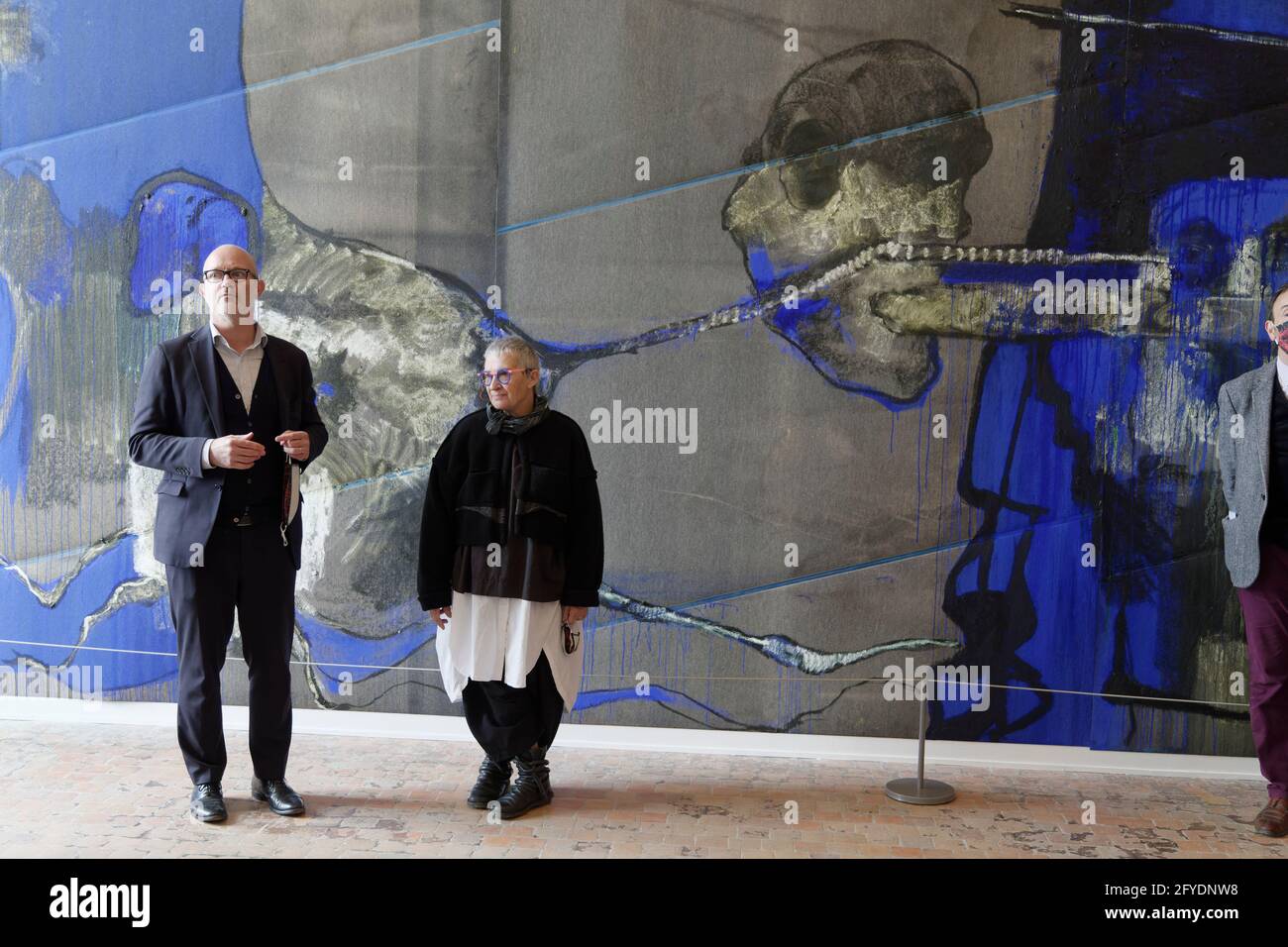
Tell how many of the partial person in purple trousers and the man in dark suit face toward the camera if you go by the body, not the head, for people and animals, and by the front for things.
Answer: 2

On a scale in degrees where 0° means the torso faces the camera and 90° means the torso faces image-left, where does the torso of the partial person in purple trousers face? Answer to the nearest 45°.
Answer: approximately 0°

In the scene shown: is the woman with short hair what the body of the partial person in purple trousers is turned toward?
no

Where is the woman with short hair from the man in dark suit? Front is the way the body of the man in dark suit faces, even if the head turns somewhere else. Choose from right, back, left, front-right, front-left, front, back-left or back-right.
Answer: left

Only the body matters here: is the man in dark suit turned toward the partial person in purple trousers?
no

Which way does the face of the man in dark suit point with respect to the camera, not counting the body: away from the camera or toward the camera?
toward the camera

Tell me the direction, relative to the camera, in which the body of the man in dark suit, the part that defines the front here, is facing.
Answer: toward the camera
